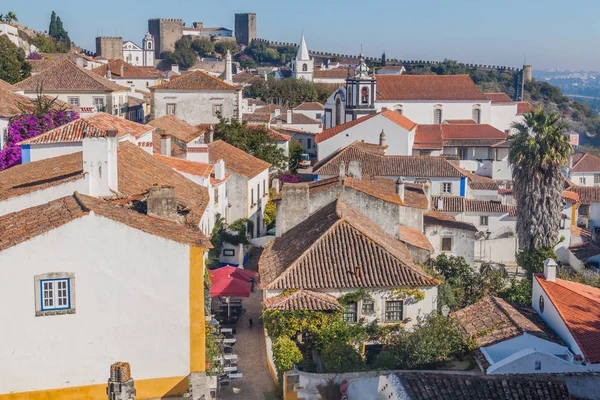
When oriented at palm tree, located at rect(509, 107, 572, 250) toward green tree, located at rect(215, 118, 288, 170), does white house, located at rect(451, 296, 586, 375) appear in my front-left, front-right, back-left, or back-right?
back-left

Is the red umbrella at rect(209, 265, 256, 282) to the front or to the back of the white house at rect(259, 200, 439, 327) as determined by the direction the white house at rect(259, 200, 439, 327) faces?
to the back

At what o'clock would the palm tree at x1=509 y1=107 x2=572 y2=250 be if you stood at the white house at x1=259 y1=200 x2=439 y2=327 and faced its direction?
The palm tree is roughly at 7 o'clock from the white house.

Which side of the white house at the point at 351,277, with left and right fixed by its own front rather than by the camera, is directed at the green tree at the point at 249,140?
back

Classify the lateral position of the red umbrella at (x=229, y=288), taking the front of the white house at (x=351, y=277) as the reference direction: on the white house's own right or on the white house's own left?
on the white house's own right

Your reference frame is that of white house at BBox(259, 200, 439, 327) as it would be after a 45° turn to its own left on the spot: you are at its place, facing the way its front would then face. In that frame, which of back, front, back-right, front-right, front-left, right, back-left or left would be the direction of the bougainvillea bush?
back

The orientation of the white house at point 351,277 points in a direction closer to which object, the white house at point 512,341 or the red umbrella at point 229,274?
the white house

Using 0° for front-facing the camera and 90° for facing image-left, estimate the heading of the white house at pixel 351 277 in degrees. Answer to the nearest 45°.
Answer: approximately 0°

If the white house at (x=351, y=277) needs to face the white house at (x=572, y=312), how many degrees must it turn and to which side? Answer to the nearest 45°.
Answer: approximately 90° to its left

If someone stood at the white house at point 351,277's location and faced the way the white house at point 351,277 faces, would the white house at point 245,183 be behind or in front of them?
behind

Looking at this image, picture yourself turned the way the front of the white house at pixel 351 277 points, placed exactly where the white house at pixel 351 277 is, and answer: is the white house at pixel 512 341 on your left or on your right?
on your left
